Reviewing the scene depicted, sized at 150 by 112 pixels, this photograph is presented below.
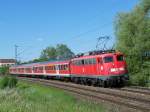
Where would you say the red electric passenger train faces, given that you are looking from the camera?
facing the viewer and to the right of the viewer
